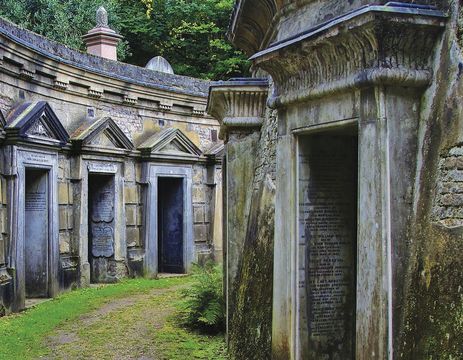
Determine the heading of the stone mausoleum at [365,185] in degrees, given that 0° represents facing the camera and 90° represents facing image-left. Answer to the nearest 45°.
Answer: approximately 45°

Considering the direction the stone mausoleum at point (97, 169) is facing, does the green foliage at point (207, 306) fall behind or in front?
in front

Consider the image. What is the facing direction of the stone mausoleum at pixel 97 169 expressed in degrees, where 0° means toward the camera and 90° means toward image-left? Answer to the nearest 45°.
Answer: approximately 315°
